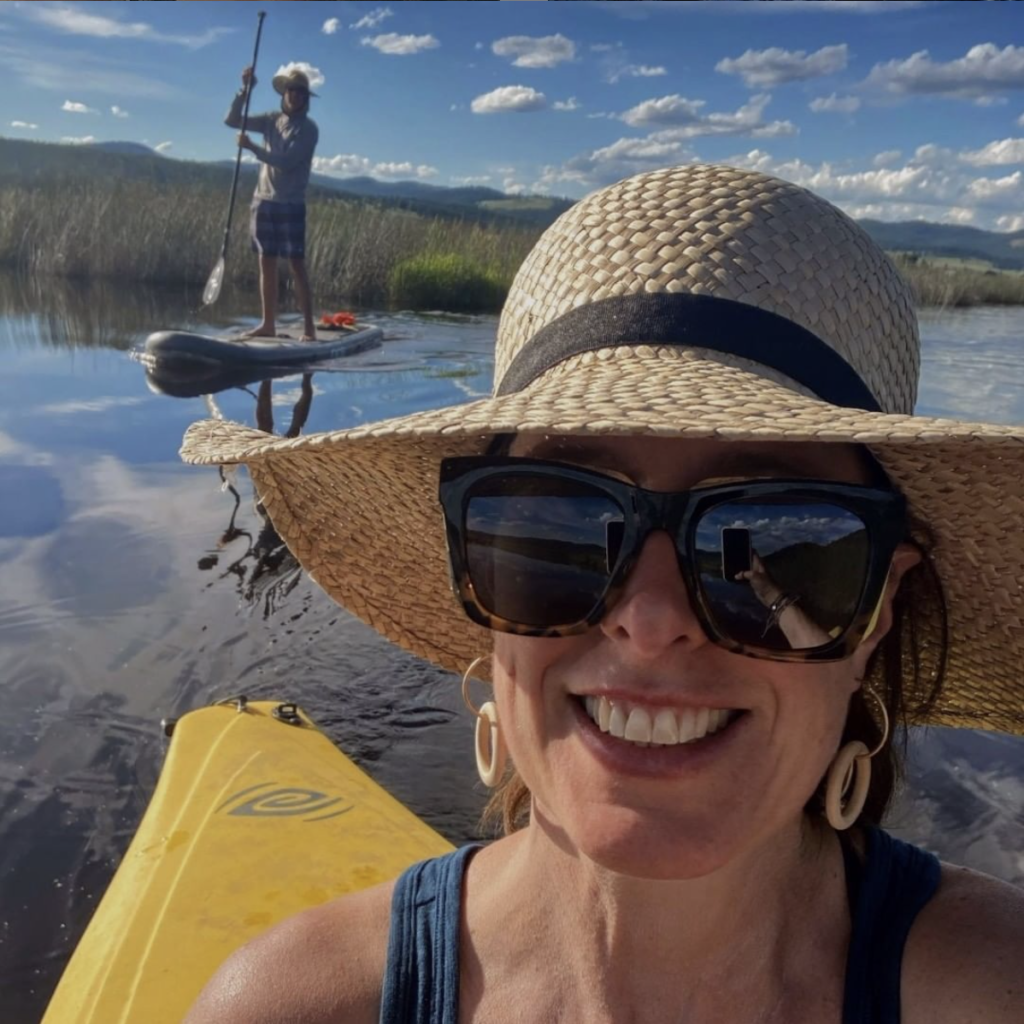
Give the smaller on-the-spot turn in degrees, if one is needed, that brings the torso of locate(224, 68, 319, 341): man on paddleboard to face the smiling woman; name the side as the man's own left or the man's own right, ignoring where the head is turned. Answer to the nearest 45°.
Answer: approximately 45° to the man's own left

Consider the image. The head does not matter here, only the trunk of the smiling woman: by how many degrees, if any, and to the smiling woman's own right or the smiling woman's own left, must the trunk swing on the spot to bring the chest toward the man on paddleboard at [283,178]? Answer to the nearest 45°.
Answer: approximately 180°

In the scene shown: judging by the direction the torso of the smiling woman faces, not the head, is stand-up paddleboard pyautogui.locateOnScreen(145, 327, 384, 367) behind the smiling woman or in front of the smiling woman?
behind

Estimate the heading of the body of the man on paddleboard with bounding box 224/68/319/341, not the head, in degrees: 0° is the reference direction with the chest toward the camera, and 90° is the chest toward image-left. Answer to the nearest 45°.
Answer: approximately 45°

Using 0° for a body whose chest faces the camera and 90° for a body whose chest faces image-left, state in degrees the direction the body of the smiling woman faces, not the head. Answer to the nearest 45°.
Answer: approximately 0°
